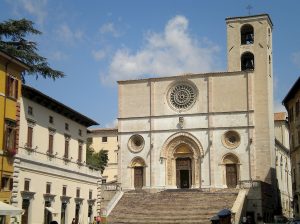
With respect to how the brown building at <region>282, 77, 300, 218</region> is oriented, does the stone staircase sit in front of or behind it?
in front

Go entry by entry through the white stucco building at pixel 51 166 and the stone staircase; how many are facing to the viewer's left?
0

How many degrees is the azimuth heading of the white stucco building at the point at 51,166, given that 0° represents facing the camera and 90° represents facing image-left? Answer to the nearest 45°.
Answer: approximately 315°

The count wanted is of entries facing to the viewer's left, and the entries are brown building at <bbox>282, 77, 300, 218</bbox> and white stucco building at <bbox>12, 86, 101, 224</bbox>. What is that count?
1

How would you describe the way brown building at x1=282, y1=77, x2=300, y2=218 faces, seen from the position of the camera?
facing to the left of the viewer

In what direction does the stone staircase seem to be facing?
toward the camera

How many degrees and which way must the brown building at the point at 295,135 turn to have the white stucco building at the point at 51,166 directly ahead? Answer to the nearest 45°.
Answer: approximately 45° to its left

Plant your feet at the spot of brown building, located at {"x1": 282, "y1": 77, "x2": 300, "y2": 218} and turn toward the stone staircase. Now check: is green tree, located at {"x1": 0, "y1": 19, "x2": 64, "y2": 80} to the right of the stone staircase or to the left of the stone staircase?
left

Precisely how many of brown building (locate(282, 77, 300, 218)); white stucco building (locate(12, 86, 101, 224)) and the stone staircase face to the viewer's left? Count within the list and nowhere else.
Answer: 1

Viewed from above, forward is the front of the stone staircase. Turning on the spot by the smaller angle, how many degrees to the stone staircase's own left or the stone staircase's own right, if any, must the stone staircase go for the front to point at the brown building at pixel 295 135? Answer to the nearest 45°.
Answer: approximately 45° to the stone staircase's own left

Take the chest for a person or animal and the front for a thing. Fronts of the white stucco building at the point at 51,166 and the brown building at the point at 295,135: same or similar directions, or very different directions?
very different directions

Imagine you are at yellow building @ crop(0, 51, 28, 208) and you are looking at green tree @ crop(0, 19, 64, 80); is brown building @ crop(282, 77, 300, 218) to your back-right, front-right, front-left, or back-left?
front-right

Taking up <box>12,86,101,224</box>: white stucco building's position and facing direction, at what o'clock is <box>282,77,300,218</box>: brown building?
The brown building is roughly at 10 o'clock from the white stucco building.

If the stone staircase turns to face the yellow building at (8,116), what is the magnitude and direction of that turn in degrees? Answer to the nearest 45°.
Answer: approximately 45° to its right
